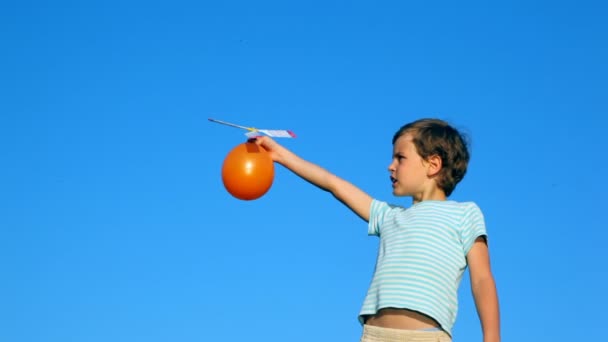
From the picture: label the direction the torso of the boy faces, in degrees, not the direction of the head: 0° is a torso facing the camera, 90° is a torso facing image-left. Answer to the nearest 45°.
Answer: approximately 45°
